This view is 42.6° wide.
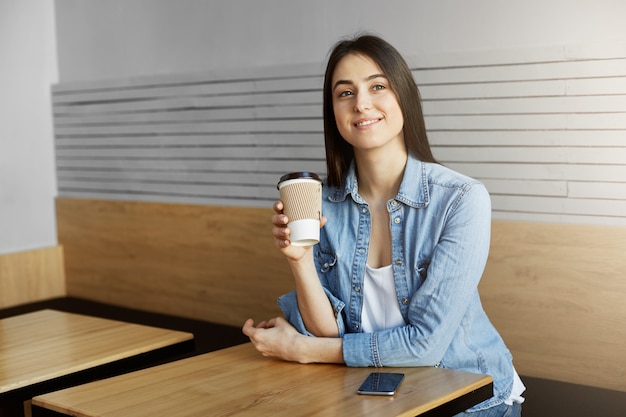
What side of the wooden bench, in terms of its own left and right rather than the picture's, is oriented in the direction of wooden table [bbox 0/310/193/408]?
front

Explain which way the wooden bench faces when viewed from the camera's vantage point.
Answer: facing the viewer and to the left of the viewer
